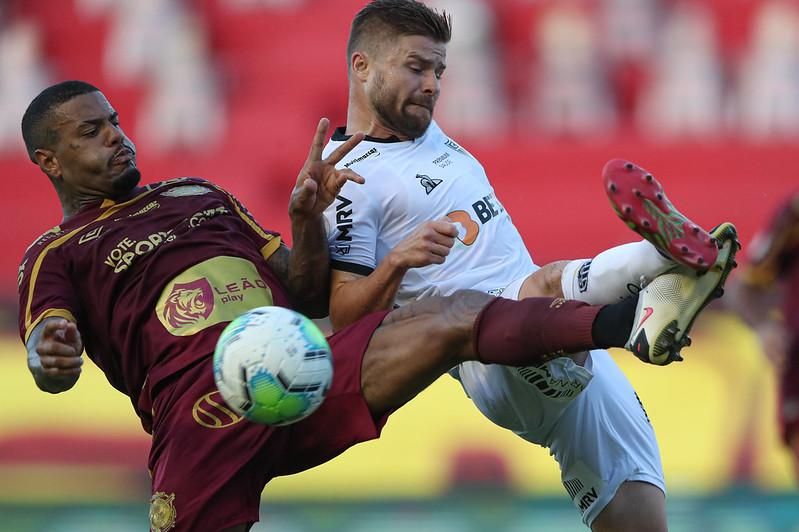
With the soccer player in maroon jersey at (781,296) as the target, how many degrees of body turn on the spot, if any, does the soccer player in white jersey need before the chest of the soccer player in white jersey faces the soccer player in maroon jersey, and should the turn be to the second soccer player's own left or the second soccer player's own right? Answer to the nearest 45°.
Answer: approximately 90° to the second soccer player's own left

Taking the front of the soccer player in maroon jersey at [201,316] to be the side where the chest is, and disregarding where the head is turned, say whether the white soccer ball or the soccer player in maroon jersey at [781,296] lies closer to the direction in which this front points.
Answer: the white soccer ball

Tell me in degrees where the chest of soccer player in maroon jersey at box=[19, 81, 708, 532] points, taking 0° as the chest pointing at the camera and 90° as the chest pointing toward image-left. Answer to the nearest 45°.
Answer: approximately 315°

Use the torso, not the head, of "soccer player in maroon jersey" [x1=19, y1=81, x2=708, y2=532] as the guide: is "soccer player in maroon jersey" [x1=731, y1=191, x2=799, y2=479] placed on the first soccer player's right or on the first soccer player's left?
on the first soccer player's left

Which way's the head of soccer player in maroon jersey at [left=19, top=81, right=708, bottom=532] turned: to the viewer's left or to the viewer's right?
to the viewer's right
